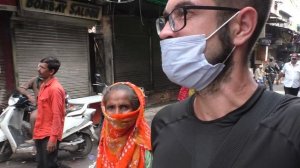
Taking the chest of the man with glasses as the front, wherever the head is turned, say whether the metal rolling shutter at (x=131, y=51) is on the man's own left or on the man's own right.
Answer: on the man's own right

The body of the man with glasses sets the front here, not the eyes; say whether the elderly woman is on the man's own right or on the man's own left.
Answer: on the man's own right

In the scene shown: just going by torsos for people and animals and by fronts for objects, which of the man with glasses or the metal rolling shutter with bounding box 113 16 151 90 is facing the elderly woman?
the metal rolling shutter

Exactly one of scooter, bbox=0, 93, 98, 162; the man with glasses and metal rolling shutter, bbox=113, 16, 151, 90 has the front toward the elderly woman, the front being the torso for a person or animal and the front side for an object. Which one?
the metal rolling shutter

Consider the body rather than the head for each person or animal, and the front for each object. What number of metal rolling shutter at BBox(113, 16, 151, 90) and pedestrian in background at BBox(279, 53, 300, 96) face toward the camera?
2

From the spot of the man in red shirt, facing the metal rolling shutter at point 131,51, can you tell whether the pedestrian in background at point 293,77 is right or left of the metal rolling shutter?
right

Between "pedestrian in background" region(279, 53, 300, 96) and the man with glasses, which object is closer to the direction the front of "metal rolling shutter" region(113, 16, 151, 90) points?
the man with glasses

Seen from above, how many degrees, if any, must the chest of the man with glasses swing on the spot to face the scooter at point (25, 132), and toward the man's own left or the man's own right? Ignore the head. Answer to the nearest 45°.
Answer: approximately 90° to the man's own right
